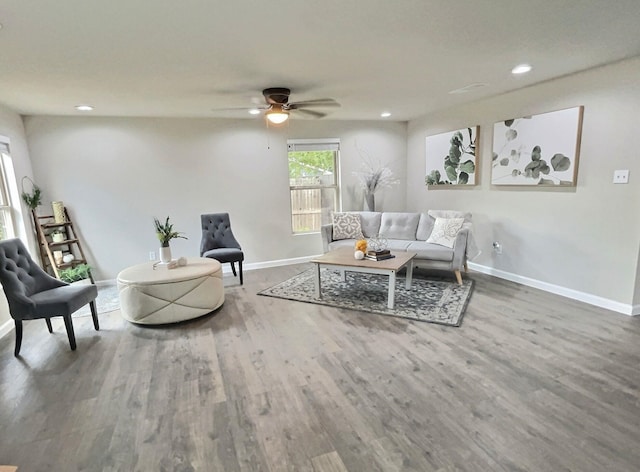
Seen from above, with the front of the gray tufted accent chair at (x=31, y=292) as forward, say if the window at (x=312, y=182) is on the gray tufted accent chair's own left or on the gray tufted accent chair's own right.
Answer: on the gray tufted accent chair's own left

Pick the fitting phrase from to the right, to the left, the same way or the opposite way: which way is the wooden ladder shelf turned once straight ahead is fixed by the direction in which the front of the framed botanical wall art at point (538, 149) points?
the opposite way

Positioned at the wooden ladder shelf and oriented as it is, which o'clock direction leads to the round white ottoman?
The round white ottoman is roughly at 1 o'clock from the wooden ladder shelf.

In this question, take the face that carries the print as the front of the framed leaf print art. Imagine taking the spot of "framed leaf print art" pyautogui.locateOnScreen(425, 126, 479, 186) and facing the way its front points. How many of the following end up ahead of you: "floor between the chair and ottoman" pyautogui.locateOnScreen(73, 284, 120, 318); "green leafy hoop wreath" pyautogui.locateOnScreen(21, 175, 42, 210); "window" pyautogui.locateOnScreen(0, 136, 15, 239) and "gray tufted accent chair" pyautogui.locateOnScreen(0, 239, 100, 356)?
4

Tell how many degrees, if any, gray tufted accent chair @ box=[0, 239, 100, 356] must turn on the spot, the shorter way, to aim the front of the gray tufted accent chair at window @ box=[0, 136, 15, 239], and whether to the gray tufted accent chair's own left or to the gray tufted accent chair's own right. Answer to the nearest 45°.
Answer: approximately 135° to the gray tufted accent chair's own left

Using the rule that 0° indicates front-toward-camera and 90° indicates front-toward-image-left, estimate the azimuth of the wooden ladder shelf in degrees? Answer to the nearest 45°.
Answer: approximately 315°

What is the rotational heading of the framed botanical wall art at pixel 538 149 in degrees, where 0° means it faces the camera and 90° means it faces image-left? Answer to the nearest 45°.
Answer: approximately 45°

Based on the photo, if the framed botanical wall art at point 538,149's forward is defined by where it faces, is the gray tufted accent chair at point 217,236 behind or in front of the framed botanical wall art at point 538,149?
in front

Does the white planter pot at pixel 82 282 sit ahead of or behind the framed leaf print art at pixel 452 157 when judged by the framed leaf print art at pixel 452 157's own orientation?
ahead

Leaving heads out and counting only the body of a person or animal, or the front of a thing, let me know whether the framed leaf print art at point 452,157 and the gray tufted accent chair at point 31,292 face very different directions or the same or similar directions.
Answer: very different directions

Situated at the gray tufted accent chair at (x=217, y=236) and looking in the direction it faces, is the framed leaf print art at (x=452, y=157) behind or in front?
in front

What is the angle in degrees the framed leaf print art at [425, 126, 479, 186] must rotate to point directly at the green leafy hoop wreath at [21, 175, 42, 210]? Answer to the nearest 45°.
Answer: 0° — it already faces it
